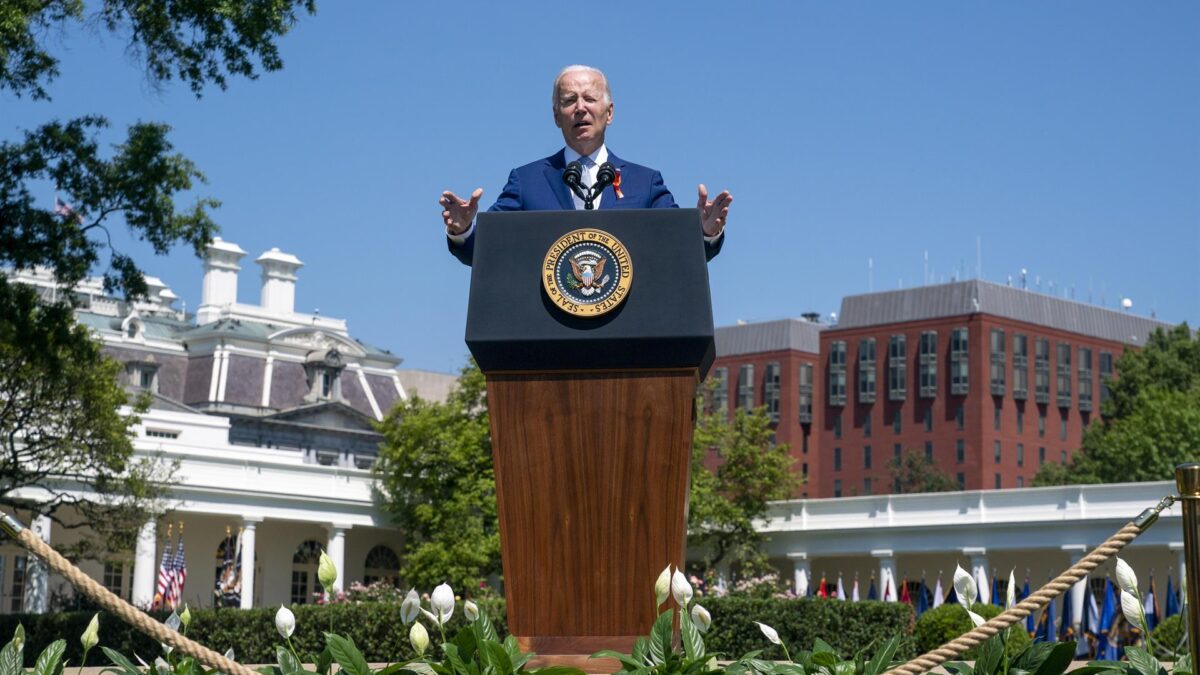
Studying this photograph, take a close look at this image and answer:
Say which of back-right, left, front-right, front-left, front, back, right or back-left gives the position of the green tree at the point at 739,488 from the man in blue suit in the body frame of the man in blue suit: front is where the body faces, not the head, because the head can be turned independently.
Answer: back

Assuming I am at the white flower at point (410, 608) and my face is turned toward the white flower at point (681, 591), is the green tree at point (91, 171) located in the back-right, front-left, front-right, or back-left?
back-left

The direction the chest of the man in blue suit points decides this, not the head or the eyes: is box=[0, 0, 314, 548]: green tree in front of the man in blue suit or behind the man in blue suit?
behind

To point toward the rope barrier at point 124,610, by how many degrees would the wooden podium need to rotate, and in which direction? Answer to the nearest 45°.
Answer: approximately 45° to its right

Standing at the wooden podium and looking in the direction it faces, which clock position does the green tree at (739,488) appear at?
The green tree is roughly at 6 o'clock from the wooden podium.

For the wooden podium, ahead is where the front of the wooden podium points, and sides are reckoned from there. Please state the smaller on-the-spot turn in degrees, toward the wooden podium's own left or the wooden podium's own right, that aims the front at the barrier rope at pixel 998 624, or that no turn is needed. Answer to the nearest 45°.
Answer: approximately 45° to the wooden podium's own left

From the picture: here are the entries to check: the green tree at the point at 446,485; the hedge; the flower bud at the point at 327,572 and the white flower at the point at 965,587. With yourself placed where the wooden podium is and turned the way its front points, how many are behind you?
2

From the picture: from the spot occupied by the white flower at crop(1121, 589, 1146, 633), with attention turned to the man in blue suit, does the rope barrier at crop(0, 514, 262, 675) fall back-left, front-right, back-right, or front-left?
front-left

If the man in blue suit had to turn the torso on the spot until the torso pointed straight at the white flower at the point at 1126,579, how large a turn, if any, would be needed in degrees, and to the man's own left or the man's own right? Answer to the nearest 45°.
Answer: approximately 45° to the man's own left

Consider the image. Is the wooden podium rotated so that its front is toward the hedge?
no

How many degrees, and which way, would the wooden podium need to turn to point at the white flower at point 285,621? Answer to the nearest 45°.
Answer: approximately 45° to its right

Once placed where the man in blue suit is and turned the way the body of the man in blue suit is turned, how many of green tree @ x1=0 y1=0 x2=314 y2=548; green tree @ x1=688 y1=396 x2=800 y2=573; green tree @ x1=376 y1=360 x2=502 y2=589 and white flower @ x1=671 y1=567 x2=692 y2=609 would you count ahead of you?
1

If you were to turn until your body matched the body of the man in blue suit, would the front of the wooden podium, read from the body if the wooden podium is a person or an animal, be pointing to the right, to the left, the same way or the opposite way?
the same way

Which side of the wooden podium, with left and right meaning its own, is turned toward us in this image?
front

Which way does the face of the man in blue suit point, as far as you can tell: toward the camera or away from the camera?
toward the camera
